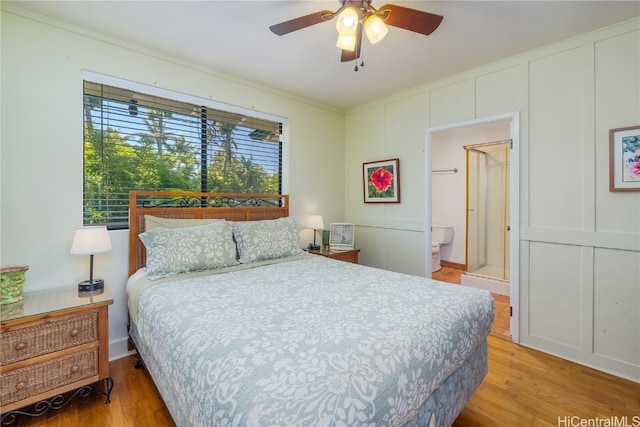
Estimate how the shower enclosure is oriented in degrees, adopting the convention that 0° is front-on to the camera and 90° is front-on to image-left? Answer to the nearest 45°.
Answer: approximately 45°

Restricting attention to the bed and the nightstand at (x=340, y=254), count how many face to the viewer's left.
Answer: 0

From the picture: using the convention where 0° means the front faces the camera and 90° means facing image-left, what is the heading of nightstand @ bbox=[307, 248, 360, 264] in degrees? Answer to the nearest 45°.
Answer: approximately 315°

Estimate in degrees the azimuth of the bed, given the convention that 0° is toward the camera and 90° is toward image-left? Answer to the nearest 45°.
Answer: approximately 315°

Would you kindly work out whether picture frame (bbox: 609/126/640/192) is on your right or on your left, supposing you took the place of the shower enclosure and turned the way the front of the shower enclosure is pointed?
on your left

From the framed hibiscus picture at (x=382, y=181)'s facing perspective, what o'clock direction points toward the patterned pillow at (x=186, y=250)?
The patterned pillow is roughly at 12 o'clock from the framed hibiscus picture.

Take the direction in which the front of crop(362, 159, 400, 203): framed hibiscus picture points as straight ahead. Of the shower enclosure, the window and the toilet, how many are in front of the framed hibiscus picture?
1

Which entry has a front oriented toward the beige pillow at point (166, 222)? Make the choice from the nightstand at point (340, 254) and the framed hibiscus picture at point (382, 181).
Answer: the framed hibiscus picture

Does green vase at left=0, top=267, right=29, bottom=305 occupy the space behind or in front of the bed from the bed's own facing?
behind

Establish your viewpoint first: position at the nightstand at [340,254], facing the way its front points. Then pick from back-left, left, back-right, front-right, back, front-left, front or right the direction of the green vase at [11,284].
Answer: right

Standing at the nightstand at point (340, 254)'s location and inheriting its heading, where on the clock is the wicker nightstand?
The wicker nightstand is roughly at 3 o'clock from the nightstand.

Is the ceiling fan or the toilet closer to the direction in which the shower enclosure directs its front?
the ceiling fan

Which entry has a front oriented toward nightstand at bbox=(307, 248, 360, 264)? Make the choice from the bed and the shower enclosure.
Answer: the shower enclosure

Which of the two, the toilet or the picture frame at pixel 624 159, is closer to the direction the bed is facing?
the picture frame

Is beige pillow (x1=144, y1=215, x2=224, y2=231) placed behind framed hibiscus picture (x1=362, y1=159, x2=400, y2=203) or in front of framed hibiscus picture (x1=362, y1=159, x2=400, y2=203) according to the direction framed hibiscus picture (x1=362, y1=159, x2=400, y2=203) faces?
in front

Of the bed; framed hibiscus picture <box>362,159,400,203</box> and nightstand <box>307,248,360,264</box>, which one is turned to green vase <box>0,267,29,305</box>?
the framed hibiscus picture
